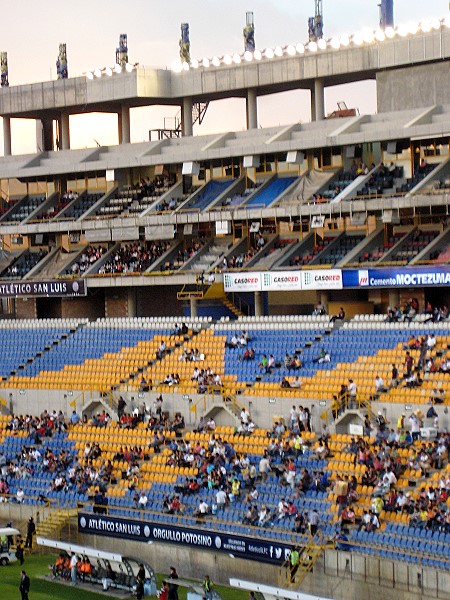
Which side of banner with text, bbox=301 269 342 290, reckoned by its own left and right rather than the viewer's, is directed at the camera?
front

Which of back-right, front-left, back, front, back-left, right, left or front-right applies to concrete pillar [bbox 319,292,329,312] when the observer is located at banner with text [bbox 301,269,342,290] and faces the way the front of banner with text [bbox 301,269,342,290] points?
back

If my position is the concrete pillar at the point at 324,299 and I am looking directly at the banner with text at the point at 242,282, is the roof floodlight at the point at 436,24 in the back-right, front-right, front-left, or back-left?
back-right

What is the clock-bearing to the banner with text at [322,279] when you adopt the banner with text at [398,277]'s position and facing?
the banner with text at [322,279] is roughly at 4 o'clock from the banner with text at [398,277].

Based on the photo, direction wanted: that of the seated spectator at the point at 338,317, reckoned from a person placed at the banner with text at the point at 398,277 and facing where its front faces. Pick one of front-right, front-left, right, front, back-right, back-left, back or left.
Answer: right

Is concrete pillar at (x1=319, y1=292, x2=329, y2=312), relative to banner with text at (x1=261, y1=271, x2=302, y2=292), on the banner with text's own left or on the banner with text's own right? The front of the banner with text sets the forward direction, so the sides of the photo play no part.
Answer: on the banner with text's own left

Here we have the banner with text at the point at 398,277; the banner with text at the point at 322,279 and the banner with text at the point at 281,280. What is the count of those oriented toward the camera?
3

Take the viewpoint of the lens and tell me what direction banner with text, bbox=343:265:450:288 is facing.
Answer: facing the viewer

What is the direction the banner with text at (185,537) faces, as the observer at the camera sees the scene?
facing the viewer and to the left of the viewer

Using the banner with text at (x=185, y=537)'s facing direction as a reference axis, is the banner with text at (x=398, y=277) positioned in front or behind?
behind
